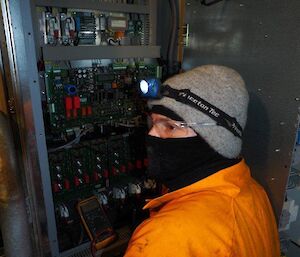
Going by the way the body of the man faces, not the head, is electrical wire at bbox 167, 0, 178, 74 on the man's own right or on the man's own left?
on the man's own right

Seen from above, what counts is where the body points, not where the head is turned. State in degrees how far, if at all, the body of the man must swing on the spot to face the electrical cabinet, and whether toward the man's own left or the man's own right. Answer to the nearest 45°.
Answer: approximately 45° to the man's own right

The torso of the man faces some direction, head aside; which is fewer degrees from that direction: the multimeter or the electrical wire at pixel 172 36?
the multimeter

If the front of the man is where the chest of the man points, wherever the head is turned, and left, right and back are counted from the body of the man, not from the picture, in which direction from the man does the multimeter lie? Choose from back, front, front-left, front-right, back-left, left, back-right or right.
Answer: front-right

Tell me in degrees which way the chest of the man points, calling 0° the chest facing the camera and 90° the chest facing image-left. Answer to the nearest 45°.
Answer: approximately 90°

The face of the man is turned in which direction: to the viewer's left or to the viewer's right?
to the viewer's left
